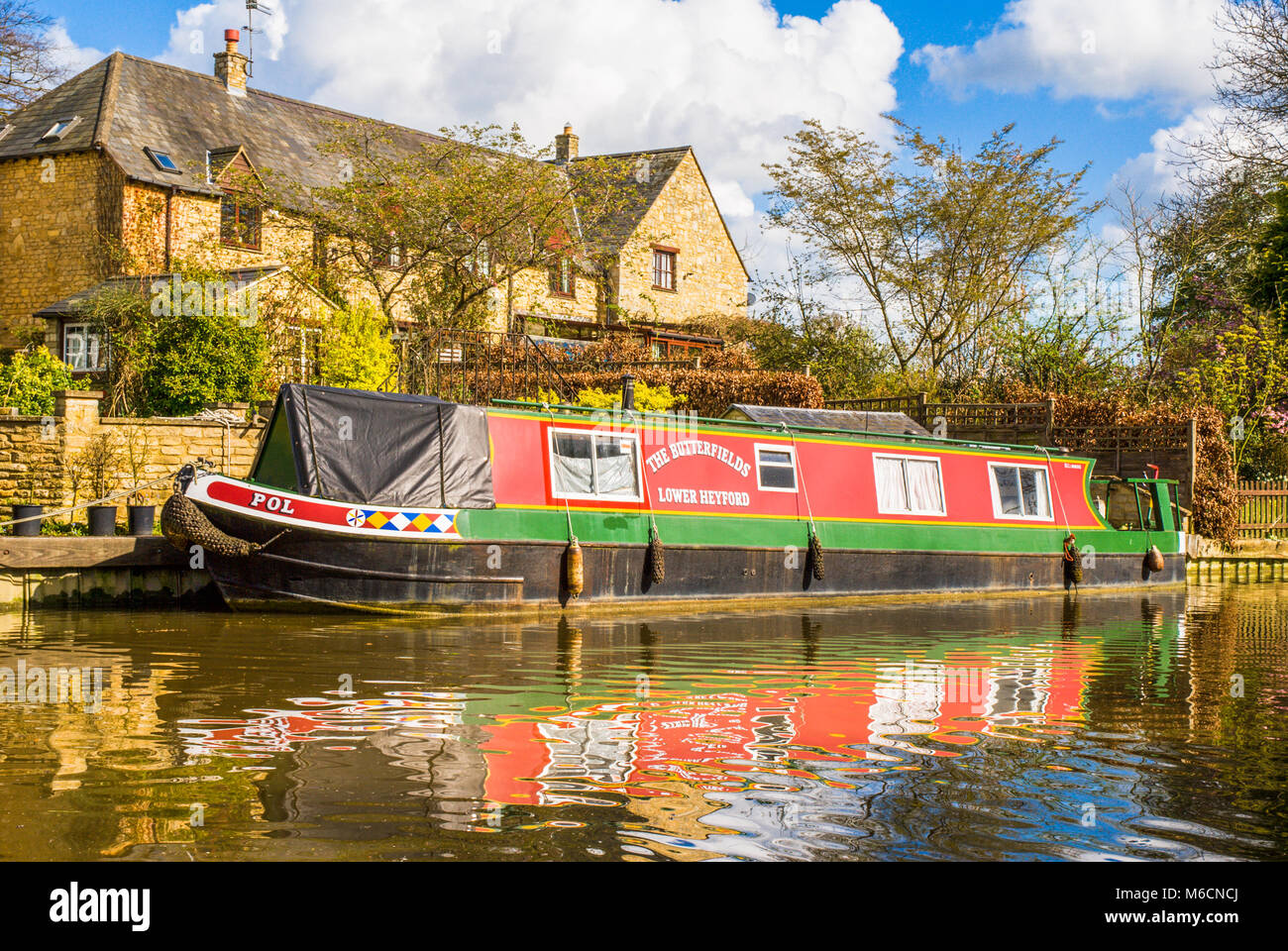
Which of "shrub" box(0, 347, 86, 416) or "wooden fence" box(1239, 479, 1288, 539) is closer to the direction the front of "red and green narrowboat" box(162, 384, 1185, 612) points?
the shrub

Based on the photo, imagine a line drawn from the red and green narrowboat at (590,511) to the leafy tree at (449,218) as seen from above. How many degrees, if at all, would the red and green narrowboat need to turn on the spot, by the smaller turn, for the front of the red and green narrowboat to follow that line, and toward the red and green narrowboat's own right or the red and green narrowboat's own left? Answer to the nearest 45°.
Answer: approximately 135° to the red and green narrowboat's own right

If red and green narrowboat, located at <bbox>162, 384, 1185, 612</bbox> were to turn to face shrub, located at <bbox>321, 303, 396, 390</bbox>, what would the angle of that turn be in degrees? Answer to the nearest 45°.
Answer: approximately 90° to its right

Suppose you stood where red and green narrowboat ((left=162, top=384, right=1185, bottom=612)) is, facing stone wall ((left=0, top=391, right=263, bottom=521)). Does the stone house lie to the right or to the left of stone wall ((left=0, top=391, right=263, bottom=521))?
right

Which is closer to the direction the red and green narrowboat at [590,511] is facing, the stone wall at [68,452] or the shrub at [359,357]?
the stone wall

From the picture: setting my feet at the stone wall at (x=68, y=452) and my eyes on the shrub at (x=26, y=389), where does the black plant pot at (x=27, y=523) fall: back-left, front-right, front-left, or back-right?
back-left

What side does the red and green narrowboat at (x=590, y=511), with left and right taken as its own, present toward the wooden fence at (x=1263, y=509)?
back

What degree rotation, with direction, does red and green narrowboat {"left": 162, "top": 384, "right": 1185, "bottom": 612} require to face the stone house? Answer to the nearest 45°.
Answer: approximately 90° to its right

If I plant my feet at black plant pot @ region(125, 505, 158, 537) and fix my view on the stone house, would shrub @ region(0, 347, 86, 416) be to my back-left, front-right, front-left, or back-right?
front-left

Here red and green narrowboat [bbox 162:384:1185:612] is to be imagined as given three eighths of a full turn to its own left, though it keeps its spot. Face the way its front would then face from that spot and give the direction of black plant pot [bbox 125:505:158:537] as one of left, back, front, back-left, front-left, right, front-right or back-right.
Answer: back

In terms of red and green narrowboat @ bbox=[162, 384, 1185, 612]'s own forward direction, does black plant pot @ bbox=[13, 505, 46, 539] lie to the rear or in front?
in front

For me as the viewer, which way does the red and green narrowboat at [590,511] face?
facing the viewer and to the left of the viewer

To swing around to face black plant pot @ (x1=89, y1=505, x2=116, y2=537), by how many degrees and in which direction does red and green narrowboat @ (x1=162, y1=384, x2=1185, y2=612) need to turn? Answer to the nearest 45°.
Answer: approximately 45° to its right
